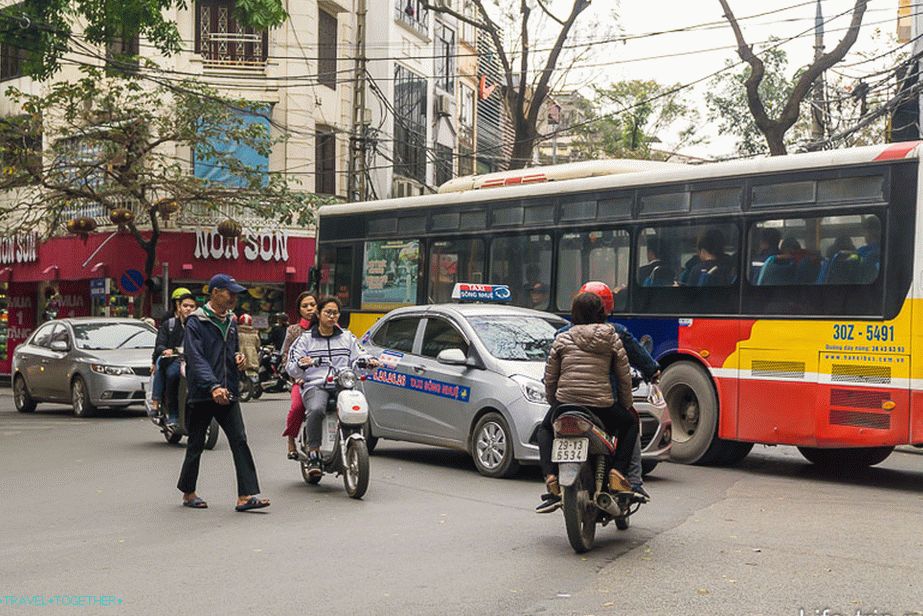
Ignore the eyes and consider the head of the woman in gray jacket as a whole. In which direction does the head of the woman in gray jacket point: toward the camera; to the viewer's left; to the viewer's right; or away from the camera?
toward the camera

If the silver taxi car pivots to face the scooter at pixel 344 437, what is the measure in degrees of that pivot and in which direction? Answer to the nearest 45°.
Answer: approximately 90° to its right

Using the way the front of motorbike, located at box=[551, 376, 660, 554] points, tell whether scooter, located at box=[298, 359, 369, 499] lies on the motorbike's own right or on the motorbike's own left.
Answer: on the motorbike's own left

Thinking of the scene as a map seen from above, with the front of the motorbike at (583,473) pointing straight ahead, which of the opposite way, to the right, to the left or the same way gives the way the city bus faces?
to the left

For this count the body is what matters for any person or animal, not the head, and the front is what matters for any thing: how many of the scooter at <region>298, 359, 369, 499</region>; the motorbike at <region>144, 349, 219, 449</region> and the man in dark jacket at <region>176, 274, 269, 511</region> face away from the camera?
0

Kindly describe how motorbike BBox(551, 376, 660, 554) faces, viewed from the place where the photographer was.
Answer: facing away from the viewer and to the right of the viewer

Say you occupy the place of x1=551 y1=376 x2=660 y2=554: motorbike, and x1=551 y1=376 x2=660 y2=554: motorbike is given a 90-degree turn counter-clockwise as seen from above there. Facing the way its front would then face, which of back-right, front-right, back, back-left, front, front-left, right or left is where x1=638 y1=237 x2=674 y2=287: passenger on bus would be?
front-right

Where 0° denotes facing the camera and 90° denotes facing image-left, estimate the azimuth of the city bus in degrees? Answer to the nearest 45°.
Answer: approximately 135°

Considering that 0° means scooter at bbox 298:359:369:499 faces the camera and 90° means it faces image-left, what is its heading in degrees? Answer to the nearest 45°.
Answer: approximately 315°
